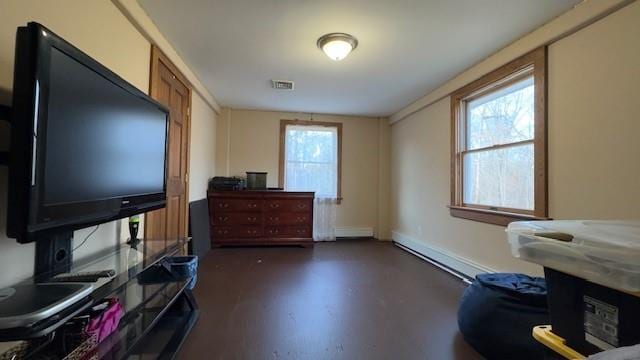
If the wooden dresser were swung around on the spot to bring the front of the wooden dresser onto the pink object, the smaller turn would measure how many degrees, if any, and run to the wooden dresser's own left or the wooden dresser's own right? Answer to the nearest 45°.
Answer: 0° — it already faces it

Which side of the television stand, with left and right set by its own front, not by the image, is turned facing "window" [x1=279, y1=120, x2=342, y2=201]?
left

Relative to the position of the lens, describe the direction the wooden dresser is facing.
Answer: facing the viewer

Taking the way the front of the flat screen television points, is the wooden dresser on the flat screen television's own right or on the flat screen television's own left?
on the flat screen television's own left

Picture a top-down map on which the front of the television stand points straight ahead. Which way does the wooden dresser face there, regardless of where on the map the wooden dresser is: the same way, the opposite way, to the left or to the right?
to the right

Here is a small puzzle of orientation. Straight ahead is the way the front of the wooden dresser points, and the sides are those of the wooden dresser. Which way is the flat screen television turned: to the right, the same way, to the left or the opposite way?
to the left

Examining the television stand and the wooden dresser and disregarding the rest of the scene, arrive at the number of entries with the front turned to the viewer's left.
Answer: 0

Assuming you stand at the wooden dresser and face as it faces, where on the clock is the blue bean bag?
The blue bean bag is roughly at 11 o'clock from the wooden dresser.

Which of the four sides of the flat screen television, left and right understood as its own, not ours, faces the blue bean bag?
front

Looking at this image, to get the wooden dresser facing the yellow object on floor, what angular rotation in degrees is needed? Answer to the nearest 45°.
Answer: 0° — it already faces it

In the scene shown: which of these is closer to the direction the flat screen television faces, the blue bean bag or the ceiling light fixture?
the blue bean bag

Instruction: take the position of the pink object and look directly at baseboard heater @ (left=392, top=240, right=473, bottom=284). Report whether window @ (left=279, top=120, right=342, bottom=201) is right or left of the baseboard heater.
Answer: left

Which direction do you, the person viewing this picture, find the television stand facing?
facing the viewer and to the right of the viewer
